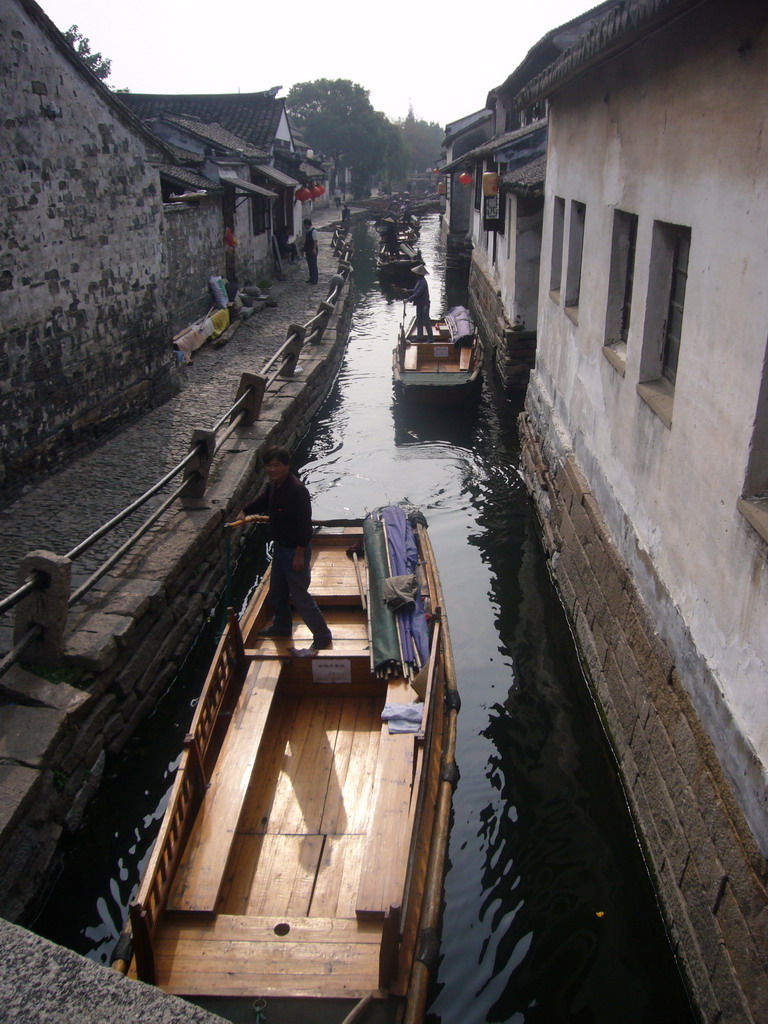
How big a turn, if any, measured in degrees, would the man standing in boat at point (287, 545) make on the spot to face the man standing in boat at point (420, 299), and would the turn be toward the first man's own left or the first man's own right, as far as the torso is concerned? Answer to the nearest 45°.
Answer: approximately 135° to the first man's own right

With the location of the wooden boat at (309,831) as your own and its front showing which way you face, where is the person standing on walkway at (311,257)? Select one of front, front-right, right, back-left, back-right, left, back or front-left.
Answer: back

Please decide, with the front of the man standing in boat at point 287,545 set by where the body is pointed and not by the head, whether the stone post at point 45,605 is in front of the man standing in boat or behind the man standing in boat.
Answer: in front

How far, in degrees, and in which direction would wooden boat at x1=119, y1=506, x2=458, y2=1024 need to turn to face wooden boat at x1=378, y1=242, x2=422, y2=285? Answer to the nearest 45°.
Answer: approximately 180°

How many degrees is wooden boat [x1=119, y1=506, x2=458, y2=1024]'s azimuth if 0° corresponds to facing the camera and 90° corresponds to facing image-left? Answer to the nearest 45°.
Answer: approximately 0°

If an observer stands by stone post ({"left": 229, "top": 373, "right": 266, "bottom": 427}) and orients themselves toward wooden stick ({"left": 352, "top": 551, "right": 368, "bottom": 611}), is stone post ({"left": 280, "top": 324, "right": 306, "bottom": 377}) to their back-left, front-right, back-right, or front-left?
back-left

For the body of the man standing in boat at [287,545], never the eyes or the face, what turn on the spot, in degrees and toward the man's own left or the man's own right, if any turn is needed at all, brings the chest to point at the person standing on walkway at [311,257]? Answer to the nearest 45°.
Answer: approximately 135° to the man's own right

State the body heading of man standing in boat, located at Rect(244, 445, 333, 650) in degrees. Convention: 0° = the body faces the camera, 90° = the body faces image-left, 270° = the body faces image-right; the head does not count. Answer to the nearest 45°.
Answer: approximately 45°
